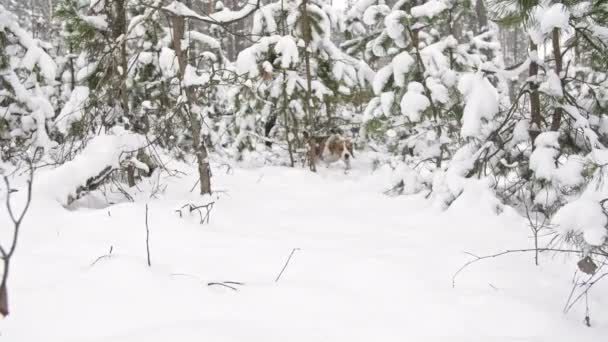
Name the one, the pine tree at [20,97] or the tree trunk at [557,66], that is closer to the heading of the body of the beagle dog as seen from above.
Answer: the tree trunk

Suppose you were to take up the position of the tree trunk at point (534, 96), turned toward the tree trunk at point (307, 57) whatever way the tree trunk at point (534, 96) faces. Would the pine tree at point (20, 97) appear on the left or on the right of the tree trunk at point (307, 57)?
left

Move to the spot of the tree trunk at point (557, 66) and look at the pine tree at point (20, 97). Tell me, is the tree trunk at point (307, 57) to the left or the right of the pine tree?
right

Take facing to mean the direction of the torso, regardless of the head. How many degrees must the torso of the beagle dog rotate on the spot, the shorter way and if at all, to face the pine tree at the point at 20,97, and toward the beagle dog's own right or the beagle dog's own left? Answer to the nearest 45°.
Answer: approximately 90° to the beagle dog's own right

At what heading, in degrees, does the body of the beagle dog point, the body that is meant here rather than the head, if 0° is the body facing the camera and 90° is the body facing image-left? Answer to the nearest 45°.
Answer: approximately 315°
